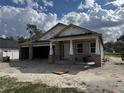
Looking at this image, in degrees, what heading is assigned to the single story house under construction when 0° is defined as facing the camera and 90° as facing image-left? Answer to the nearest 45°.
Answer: approximately 45°
